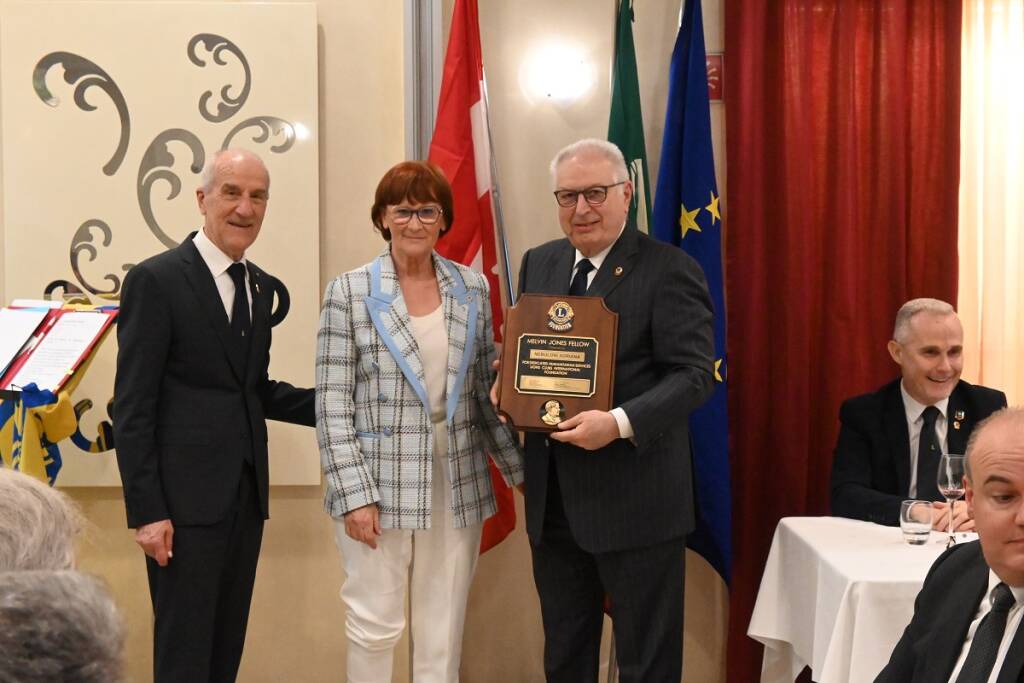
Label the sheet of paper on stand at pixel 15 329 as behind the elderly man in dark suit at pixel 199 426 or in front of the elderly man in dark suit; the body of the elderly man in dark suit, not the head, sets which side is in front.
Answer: behind

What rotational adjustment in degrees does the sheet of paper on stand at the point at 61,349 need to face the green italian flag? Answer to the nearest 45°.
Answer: approximately 135° to its left

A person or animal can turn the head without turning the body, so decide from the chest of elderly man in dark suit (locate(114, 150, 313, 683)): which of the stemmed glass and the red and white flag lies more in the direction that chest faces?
the stemmed glass

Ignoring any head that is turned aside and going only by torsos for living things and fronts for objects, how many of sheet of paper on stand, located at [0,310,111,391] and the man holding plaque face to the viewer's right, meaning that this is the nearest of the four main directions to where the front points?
0

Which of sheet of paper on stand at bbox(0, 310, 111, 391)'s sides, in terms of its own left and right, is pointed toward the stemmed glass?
left

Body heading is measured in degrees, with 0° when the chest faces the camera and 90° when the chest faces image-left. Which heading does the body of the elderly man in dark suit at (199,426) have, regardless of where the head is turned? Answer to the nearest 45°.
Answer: approximately 315°

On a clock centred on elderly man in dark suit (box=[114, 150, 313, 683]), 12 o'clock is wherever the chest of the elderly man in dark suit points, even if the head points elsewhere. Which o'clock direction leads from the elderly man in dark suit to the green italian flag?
The green italian flag is roughly at 10 o'clock from the elderly man in dark suit.

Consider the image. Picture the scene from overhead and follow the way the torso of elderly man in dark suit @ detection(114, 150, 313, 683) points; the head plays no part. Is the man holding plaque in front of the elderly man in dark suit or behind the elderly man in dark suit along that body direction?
in front

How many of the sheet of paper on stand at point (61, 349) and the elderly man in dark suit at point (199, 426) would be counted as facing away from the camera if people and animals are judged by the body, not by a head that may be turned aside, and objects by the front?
0

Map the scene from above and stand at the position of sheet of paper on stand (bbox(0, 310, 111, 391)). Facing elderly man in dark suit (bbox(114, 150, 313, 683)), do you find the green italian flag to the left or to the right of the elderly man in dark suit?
left

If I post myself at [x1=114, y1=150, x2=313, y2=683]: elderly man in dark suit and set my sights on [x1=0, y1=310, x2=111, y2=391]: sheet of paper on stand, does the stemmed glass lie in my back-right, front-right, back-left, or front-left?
back-right
